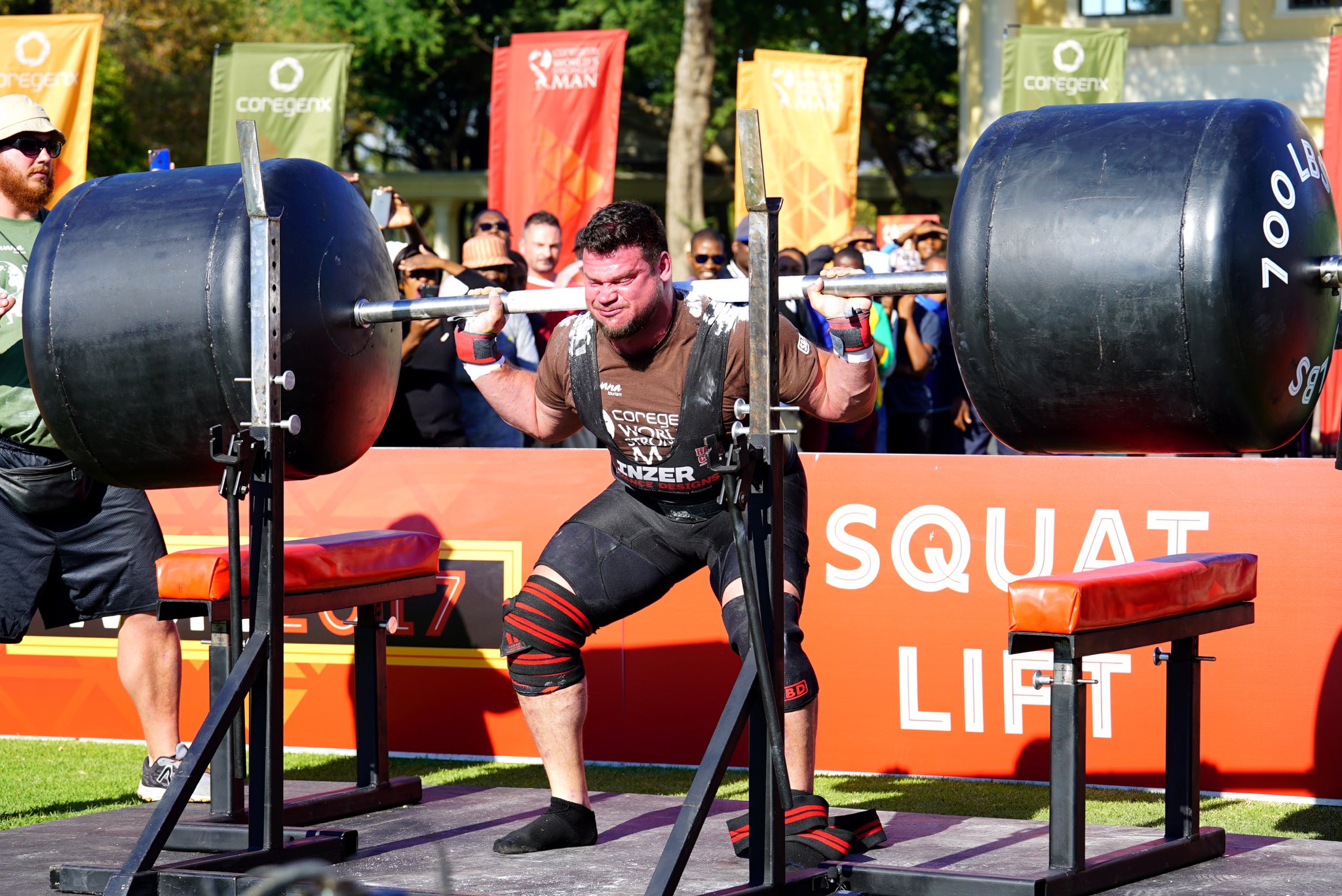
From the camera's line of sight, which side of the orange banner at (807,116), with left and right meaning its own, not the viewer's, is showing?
front

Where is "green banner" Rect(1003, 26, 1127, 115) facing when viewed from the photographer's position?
facing the viewer

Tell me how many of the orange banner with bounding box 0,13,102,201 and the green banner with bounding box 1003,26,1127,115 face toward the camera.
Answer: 2

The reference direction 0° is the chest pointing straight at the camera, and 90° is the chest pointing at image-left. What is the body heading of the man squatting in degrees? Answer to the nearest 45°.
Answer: approximately 45°

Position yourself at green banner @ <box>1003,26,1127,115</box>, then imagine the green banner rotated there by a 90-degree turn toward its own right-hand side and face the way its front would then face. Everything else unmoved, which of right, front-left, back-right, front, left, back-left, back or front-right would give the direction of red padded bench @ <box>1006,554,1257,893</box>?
left

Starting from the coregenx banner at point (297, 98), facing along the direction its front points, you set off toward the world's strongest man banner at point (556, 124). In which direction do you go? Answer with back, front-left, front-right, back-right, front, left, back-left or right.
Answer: left

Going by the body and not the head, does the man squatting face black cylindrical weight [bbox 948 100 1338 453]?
no

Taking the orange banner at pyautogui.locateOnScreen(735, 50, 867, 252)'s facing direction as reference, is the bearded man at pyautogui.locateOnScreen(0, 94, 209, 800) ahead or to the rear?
ahead

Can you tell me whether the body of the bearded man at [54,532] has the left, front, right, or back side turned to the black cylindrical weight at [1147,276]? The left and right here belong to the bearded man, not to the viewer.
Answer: front

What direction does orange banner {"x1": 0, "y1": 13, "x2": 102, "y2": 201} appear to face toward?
toward the camera

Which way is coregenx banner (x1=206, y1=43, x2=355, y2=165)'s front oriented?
toward the camera

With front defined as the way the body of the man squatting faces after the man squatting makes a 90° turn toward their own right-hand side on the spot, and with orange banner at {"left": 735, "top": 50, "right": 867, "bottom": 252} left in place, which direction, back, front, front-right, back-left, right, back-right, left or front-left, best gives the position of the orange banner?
front-right

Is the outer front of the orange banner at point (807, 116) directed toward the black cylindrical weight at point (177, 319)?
yes

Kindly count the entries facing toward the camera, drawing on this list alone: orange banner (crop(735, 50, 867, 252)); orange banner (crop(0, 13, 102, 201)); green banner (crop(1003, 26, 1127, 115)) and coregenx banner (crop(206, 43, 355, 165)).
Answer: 4

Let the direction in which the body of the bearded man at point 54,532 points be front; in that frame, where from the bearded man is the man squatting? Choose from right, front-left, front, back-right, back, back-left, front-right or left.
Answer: front

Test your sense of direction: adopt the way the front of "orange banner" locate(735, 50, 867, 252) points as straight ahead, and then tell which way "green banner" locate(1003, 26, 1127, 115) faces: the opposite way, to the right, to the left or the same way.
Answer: the same way

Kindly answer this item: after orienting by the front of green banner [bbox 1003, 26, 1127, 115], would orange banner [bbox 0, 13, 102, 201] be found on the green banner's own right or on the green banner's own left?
on the green banner's own right

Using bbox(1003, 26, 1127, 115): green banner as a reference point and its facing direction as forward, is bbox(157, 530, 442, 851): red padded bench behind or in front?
in front

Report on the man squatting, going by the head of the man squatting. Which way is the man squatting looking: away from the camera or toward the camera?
toward the camera
